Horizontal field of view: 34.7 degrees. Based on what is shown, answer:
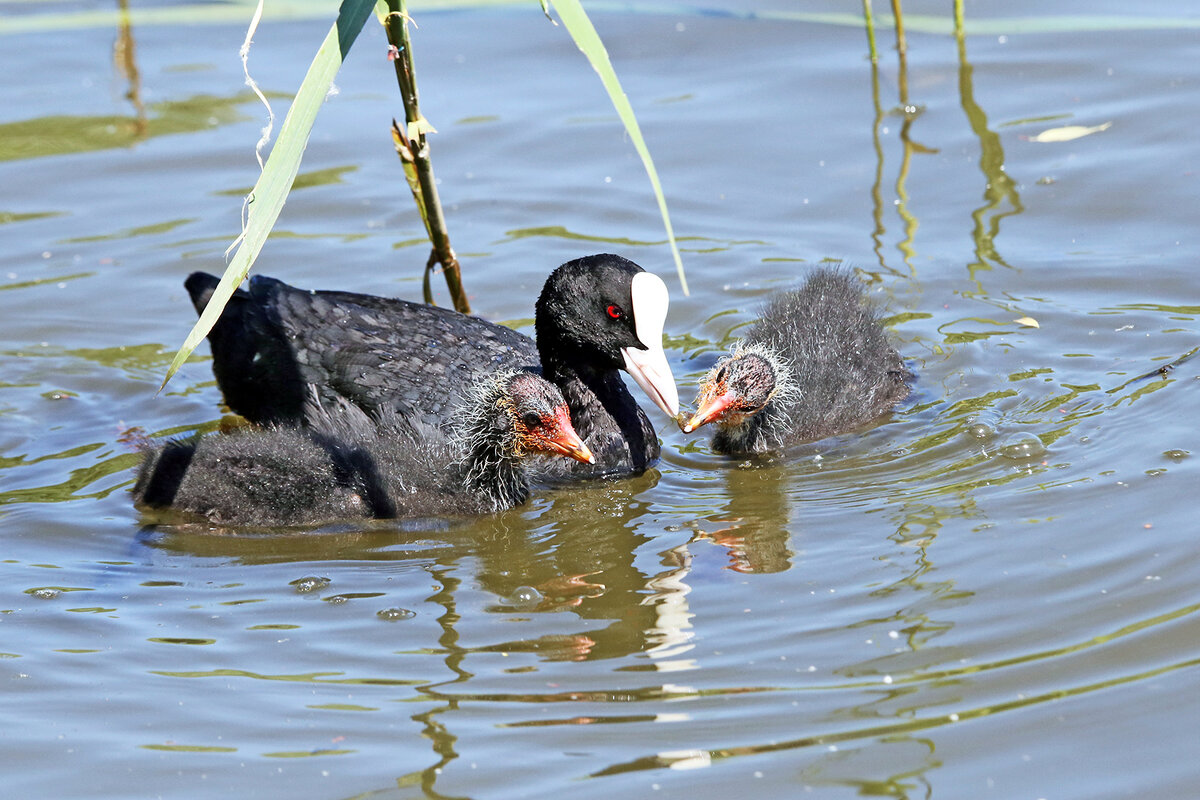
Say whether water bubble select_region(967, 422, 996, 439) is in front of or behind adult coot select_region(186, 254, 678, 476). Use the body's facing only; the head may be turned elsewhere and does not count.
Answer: in front

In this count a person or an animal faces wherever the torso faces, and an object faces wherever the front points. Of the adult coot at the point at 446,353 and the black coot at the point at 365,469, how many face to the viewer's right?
2

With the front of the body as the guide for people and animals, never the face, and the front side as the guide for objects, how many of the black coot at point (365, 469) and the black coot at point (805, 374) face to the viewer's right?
1

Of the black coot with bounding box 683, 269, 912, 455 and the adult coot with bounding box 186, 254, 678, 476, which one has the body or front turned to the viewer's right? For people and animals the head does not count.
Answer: the adult coot

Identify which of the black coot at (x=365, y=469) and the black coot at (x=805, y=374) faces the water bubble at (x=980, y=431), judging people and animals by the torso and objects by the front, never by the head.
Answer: the black coot at (x=365, y=469)

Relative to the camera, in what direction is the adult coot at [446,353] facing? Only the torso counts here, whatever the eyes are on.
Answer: to the viewer's right

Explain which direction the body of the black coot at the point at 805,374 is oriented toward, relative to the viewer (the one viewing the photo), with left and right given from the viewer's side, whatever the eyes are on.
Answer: facing the viewer and to the left of the viewer

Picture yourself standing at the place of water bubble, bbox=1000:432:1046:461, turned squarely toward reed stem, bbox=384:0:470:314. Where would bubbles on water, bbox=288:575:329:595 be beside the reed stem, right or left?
left

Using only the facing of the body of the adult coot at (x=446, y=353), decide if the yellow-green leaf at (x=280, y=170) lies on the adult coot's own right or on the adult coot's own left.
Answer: on the adult coot's own right

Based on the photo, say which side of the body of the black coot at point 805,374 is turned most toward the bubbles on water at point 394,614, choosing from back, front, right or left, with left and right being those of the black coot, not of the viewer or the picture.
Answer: front

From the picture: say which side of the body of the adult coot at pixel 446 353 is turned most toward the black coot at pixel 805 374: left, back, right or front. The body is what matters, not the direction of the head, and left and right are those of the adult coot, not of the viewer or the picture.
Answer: front

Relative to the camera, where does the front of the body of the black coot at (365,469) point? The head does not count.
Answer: to the viewer's right

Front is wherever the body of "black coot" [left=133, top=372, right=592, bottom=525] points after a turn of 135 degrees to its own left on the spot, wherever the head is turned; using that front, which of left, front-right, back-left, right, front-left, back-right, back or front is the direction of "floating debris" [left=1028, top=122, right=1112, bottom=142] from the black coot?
right

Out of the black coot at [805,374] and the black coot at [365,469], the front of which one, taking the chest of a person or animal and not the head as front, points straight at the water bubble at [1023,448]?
the black coot at [365,469]

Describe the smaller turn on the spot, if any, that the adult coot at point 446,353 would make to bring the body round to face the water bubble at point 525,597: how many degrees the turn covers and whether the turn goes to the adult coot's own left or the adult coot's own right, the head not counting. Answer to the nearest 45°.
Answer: approximately 90° to the adult coot's own right
